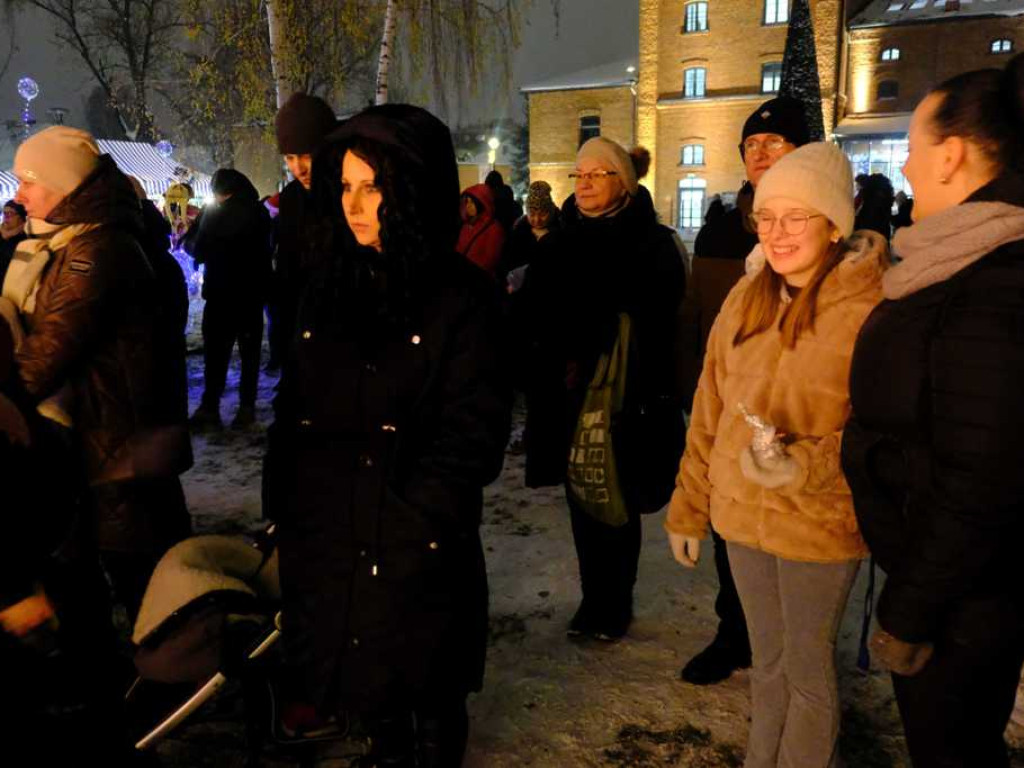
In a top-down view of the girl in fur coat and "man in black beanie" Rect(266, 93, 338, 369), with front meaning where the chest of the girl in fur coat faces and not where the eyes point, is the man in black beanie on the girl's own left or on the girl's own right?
on the girl's own right

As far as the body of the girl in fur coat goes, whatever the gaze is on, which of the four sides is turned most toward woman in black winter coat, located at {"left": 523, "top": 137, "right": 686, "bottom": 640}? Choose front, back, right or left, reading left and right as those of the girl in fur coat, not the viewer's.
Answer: right

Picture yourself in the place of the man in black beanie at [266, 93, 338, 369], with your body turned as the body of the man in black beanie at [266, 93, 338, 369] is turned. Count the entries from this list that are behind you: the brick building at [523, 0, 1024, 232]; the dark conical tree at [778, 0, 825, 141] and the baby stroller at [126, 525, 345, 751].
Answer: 2

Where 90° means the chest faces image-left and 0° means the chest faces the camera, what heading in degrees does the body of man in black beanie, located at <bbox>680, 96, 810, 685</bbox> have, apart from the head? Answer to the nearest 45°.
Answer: approximately 45°

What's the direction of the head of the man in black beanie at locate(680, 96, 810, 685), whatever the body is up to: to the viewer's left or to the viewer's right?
to the viewer's left

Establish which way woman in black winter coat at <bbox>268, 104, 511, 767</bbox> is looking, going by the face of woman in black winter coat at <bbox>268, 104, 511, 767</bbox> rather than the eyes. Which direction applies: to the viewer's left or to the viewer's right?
to the viewer's left

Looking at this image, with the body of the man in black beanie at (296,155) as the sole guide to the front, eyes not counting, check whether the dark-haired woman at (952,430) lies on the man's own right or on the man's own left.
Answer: on the man's own left

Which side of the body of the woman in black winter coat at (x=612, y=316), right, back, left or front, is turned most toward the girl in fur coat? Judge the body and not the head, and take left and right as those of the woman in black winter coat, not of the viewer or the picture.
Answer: left

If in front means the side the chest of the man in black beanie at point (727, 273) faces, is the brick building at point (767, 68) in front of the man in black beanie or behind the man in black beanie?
behind

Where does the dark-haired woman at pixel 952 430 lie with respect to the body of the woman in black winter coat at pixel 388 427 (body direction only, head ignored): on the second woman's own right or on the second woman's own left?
on the second woman's own left

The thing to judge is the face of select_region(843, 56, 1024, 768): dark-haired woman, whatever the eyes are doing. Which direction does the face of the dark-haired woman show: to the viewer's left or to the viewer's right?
to the viewer's left
